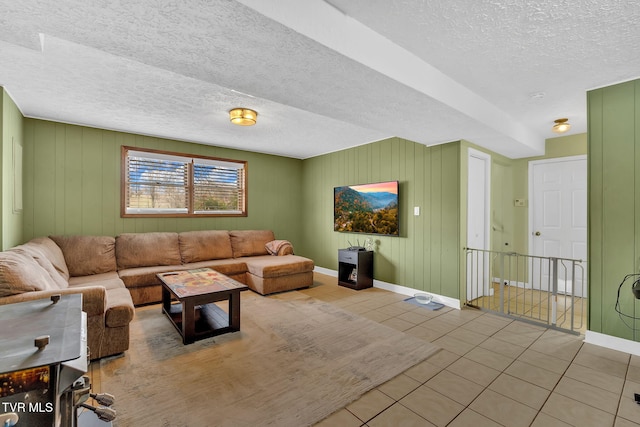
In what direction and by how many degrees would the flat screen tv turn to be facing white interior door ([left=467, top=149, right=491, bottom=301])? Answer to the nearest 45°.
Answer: approximately 135° to its left

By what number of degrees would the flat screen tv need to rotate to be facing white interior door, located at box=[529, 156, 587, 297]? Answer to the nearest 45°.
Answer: approximately 135° to its left

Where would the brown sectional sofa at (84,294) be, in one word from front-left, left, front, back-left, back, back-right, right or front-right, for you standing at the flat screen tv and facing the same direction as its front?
front

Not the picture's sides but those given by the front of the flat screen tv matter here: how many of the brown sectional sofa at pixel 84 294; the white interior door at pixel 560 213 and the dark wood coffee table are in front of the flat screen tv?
2

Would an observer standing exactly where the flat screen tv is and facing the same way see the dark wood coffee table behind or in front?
in front

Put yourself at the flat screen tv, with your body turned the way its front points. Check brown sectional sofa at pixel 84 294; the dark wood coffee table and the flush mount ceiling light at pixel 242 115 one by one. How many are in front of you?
3

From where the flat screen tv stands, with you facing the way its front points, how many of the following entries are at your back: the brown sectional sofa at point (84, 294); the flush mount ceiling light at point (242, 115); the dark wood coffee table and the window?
0

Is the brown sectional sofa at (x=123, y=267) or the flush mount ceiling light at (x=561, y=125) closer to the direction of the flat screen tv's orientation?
the brown sectional sofa

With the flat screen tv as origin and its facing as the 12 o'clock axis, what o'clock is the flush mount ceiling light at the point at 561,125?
The flush mount ceiling light is roughly at 8 o'clock from the flat screen tv.

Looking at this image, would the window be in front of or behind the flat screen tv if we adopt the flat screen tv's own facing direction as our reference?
in front

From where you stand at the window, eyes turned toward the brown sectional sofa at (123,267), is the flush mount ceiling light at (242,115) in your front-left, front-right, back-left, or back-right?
front-left

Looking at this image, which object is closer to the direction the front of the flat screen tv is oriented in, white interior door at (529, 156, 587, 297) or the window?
the window

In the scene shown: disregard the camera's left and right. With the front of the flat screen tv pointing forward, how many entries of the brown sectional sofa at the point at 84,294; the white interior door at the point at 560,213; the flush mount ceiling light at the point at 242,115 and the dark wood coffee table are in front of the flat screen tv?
3

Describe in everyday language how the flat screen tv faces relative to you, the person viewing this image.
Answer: facing the viewer and to the left of the viewer
